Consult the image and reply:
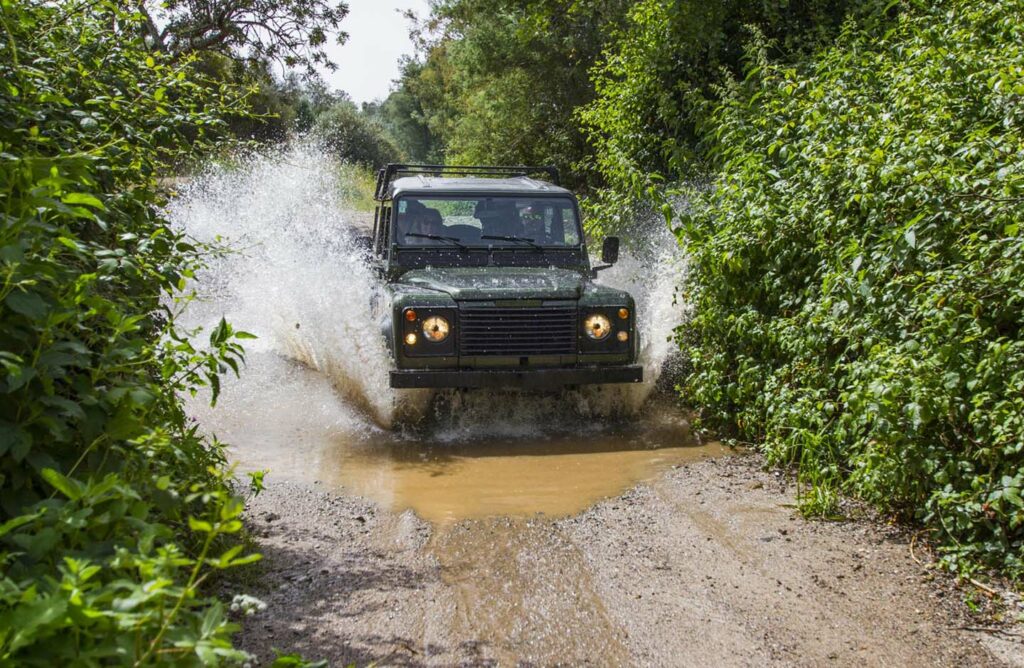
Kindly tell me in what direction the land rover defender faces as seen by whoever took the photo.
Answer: facing the viewer

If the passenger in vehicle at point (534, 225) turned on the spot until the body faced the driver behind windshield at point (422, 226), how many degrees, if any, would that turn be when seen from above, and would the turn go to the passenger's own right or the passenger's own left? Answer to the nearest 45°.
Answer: approximately 90° to the passenger's own right

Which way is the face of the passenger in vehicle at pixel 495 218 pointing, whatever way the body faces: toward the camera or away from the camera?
toward the camera

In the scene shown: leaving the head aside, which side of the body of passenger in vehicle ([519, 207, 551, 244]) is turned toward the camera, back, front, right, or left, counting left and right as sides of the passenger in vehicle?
front
